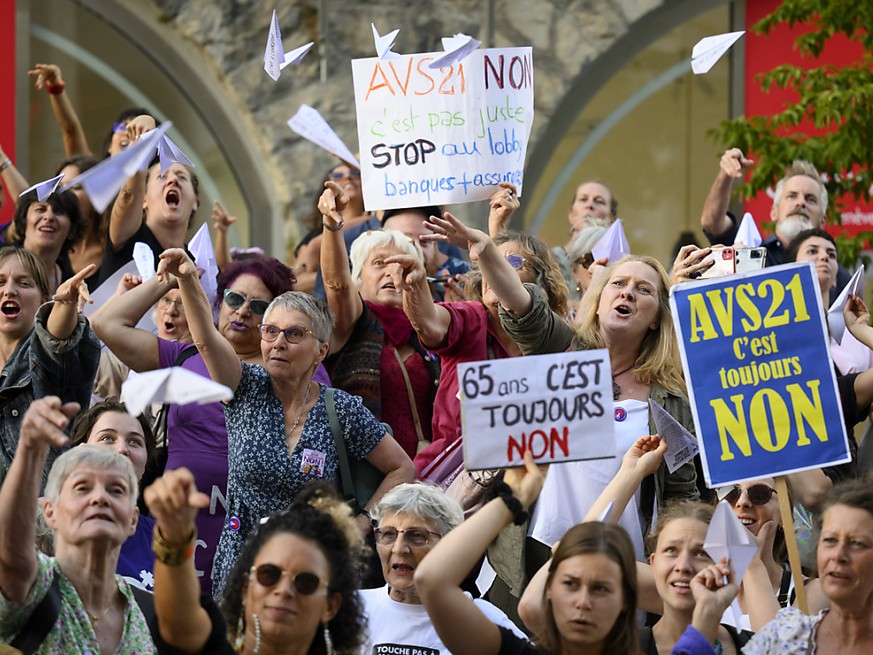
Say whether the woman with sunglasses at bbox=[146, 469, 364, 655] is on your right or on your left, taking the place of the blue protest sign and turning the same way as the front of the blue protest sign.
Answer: on your right

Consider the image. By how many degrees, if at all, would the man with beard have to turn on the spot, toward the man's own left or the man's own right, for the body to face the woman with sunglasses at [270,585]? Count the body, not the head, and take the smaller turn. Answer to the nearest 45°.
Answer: approximately 45° to the man's own right

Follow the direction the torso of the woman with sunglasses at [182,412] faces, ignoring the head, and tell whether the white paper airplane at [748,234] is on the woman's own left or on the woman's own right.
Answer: on the woman's own left

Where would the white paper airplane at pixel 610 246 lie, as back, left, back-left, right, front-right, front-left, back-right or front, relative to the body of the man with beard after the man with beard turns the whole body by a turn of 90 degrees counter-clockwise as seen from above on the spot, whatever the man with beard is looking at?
back-right

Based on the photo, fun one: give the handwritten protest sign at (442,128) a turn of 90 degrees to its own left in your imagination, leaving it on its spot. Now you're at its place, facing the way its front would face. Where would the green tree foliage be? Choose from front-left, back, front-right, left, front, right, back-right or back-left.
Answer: front-left

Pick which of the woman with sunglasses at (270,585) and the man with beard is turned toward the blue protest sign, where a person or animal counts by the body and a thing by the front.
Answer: the man with beard

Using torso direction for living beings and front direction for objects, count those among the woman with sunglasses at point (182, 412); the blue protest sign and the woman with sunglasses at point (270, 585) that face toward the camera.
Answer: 3

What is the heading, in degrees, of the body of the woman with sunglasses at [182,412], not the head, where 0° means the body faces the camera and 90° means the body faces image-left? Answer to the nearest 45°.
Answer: approximately 0°
